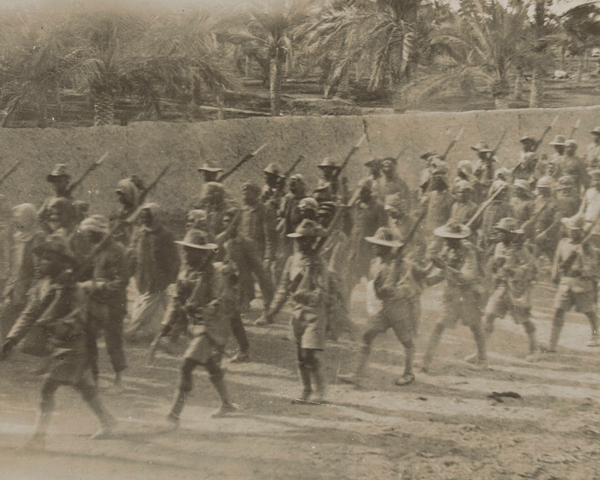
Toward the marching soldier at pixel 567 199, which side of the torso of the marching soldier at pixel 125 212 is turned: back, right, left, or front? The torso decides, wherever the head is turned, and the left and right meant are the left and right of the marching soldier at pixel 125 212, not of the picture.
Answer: back

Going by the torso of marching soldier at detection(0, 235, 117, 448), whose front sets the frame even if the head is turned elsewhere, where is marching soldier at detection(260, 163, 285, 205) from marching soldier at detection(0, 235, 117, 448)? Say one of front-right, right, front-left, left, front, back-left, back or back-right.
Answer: back

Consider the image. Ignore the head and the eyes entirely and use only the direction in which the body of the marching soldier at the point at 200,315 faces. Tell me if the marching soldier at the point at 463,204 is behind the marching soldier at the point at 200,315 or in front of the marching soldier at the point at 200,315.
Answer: behind

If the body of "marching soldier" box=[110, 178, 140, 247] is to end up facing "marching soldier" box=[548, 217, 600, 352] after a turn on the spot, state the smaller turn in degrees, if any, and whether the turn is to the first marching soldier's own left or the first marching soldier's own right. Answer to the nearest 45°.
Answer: approximately 180°

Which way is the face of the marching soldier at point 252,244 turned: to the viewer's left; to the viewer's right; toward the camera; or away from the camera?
to the viewer's left

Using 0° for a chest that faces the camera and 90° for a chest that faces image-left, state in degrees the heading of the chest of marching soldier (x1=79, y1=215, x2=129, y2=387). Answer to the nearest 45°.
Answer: approximately 45°

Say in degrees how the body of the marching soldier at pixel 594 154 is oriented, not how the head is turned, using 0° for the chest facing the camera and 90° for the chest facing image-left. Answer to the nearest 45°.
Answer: approximately 45°

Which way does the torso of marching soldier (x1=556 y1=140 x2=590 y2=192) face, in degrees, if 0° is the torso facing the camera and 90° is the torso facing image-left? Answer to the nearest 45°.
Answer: approximately 45°

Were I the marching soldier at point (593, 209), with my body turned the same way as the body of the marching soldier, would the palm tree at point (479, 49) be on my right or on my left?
on my right

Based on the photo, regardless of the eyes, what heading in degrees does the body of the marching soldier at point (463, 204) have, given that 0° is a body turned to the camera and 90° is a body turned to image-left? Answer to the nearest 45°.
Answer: approximately 45°
